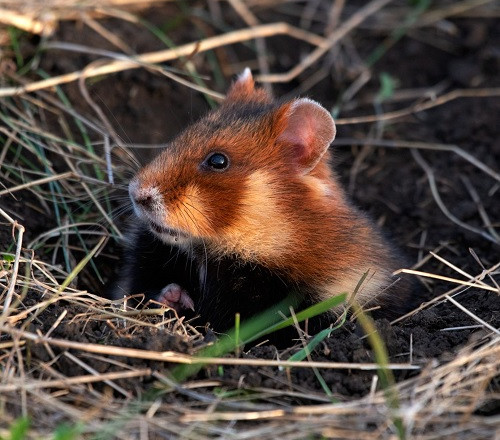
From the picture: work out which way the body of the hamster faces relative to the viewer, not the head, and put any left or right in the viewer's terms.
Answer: facing the viewer and to the left of the viewer
